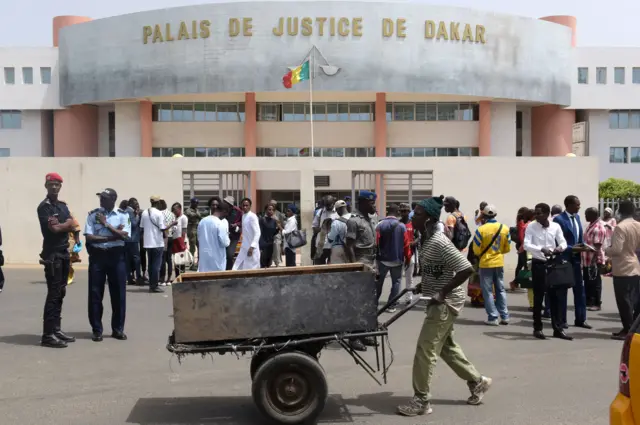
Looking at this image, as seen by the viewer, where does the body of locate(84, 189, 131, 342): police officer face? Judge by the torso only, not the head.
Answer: toward the camera

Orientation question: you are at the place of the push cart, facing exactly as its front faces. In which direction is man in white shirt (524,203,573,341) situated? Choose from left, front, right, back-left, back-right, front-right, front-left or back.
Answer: back-right

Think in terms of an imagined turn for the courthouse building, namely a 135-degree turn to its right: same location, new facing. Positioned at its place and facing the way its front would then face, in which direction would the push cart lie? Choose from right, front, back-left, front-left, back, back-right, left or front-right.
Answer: back-left

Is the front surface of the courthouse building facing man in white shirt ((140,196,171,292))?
yes

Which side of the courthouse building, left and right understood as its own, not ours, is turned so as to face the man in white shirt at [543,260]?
front

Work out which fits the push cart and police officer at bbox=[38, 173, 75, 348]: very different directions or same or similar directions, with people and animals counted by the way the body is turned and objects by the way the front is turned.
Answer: very different directions

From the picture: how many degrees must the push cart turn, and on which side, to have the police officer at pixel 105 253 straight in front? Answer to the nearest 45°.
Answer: approximately 45° to its right

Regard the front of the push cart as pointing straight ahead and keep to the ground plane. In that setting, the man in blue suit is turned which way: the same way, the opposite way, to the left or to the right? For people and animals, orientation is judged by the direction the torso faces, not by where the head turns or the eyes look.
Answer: to the left

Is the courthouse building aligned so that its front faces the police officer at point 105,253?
yes

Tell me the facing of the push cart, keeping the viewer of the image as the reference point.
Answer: facing to the left of the viewer

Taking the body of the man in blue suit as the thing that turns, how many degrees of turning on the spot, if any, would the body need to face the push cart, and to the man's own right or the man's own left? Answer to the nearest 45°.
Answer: approximately 45° to the man's own right

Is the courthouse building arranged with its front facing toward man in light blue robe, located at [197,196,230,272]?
yes

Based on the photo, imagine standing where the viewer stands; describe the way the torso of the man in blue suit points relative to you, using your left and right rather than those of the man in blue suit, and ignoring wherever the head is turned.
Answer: facing the viewer and to the right of the viewer

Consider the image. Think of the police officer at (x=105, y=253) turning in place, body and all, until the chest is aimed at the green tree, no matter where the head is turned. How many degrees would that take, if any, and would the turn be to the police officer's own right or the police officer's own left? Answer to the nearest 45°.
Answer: approximately 135° to the police officer's own left

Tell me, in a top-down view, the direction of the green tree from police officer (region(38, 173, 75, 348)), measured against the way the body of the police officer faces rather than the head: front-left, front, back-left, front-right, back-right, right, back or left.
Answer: left

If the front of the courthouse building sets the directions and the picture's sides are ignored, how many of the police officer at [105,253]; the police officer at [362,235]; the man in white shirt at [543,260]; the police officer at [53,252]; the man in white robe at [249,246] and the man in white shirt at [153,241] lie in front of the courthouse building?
6

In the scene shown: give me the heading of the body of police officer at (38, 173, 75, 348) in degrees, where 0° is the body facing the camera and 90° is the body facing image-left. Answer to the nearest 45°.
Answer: approximately 315°
